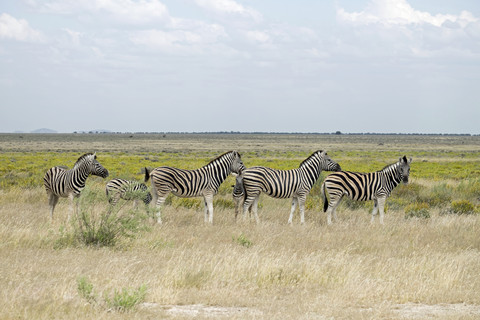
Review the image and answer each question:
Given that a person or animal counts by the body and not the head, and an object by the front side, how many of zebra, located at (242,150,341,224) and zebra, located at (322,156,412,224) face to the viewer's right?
2

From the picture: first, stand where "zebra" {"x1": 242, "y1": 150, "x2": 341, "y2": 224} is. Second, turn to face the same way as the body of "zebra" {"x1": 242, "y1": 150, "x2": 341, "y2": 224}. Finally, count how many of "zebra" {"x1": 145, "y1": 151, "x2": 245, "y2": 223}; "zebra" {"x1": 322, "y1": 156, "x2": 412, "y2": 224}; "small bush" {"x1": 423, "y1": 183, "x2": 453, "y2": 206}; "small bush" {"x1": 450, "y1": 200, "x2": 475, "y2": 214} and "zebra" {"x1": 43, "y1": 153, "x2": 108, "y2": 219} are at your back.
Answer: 2

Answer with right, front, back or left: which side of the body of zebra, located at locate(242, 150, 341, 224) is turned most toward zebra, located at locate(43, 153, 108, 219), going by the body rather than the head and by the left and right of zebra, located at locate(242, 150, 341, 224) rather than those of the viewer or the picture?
back

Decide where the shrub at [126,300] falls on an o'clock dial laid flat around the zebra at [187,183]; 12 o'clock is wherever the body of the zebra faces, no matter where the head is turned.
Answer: The shrub is roughly at 3 o'clock from the zebra.

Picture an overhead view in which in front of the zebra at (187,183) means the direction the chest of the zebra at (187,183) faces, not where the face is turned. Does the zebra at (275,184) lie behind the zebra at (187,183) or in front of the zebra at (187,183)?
in front

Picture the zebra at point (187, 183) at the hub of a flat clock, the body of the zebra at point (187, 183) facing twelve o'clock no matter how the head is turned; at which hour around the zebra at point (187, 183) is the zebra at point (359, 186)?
the zebra at point (359, 186) is roughly at 12 o'clock from the zebra at point (187, 183).

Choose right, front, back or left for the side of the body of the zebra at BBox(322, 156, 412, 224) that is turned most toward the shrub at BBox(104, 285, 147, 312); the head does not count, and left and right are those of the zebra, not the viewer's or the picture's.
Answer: right

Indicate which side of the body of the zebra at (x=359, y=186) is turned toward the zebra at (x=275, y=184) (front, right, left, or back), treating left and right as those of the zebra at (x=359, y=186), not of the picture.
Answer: back

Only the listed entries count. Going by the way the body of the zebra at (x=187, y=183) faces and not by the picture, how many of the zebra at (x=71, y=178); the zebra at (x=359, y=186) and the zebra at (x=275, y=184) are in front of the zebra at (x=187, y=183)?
2

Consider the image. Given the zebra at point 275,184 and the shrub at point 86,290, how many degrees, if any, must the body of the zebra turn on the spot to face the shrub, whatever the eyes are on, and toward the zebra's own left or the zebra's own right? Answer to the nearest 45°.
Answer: approximately 90° to the zebra's own right

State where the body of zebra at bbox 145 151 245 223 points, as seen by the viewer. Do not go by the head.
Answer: to the viewer's right

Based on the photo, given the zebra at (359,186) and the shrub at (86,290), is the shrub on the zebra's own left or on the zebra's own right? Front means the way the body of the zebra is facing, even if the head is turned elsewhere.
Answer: on the zebra's own right

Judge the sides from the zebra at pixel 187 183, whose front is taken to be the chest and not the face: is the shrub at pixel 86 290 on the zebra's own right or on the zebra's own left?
on the zebra's own right

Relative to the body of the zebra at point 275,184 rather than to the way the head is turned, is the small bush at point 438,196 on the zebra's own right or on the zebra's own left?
on the zebra's own left

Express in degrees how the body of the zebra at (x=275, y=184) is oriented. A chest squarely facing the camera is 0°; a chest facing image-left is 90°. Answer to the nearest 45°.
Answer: approximately 270°

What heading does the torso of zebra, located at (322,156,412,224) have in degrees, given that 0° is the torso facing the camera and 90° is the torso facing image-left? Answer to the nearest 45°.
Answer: approximately 270°

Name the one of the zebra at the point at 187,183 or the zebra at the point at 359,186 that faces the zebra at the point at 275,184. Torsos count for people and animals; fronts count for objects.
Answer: the zebra at the point at 187,183
